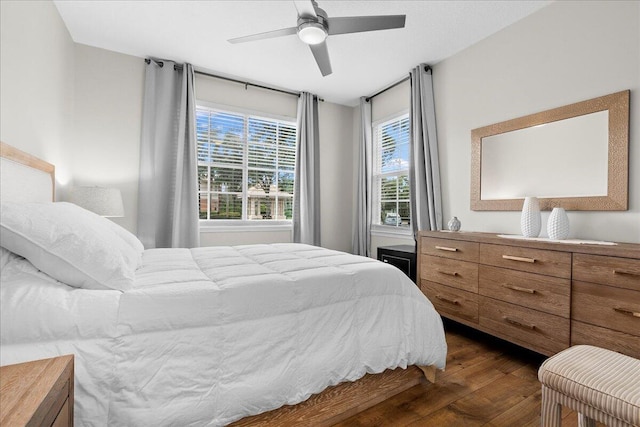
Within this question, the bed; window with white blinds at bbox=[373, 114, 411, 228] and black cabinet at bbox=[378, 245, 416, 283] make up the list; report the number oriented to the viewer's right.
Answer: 1

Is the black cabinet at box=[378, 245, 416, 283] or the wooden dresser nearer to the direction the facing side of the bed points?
the wooden dresser

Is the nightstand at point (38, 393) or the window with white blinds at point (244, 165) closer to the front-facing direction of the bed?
the window with white blinds

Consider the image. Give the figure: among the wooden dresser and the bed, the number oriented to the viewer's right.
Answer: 1

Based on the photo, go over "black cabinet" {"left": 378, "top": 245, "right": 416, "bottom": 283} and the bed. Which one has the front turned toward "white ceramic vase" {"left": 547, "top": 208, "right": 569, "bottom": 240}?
the bed

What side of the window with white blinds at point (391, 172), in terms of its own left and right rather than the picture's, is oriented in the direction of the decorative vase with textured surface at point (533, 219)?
left

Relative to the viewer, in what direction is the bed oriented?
to the viewer's right

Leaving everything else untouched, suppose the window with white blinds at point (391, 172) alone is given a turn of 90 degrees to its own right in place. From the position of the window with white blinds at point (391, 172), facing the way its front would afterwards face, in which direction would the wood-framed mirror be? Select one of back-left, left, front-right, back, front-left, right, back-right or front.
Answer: back

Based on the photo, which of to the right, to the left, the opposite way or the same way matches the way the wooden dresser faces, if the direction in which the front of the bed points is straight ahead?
the opposite way

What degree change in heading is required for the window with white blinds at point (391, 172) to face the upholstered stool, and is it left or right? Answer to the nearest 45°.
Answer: approximately 45° to its left

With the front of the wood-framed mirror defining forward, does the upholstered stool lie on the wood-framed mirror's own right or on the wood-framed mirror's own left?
on the wood-framed mirror's own left
